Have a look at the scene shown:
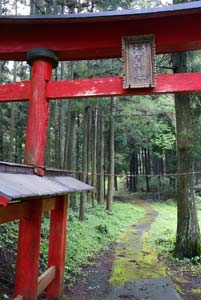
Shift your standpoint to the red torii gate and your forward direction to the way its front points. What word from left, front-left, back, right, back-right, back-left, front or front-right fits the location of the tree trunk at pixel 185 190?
back-left

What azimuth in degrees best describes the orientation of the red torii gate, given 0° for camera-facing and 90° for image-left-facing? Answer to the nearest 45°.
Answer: approximately 0°
